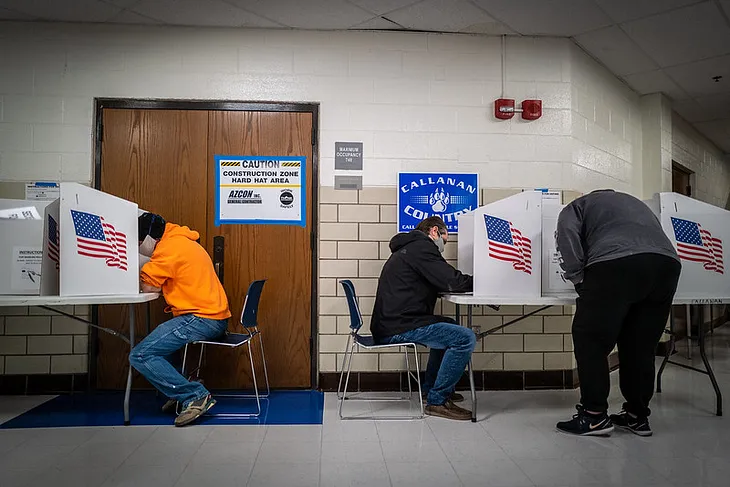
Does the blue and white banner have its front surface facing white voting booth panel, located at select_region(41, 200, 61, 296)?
no

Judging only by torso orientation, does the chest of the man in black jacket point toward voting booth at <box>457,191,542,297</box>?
yes

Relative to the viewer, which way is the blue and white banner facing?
toward the camera

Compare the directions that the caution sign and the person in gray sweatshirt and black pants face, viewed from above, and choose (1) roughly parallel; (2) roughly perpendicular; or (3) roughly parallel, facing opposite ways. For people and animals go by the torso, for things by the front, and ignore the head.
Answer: roughly parallel, facing opposite ways

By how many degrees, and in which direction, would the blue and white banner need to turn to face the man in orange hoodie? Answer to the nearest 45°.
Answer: approximately 45° to its right

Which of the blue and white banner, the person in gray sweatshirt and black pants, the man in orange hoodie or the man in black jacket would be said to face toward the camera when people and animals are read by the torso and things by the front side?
the blue and white banner

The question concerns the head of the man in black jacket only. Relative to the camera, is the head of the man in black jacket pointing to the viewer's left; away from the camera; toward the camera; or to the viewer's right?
to the viewer's right

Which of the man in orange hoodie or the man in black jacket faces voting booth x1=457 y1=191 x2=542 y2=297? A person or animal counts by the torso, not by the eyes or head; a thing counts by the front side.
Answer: the man in black jacket
